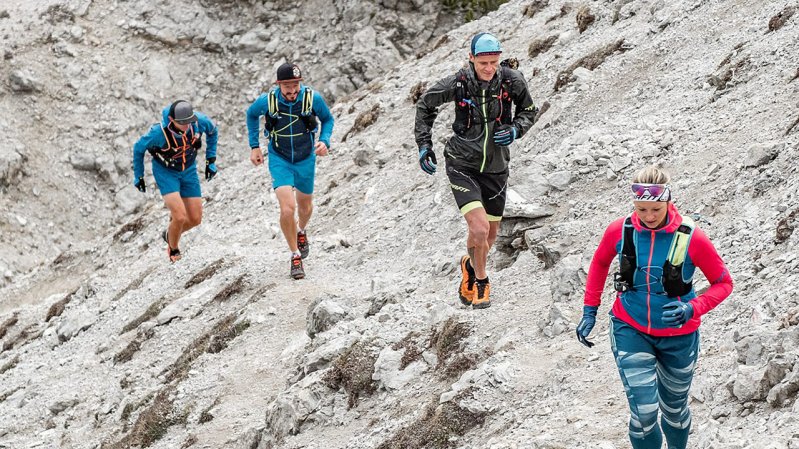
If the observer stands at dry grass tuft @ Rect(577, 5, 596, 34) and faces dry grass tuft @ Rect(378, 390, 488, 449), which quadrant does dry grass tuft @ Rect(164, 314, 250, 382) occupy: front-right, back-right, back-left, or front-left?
front-right

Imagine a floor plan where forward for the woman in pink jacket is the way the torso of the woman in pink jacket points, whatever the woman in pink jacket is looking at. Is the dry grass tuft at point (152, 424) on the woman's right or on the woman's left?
on the woman's right

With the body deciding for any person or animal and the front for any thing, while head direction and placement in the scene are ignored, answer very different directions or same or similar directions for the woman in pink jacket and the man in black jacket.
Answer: same or similar directions

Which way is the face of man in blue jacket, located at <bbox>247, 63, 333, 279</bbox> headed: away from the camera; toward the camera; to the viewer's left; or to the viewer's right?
toward the camera

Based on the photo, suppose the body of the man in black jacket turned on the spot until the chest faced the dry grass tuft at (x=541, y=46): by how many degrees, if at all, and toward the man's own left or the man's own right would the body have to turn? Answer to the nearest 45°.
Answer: approximately 180°

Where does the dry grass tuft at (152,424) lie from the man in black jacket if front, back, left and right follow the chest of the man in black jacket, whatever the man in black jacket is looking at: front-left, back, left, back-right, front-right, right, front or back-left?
right

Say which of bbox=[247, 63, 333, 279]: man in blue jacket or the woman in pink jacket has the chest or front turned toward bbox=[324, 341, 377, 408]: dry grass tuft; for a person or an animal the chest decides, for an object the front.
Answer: the man in blue jacket

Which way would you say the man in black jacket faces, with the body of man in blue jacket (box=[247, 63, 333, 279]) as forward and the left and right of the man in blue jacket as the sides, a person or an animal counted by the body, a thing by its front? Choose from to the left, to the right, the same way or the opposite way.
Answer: the same way

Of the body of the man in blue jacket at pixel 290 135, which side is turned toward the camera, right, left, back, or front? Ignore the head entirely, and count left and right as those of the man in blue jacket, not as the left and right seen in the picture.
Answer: front

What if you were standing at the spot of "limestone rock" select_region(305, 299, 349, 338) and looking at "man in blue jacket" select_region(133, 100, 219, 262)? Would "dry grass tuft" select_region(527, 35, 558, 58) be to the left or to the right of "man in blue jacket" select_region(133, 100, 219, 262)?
right

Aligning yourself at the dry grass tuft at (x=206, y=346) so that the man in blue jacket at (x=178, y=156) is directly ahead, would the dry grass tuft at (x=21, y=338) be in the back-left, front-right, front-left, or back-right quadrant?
front-left

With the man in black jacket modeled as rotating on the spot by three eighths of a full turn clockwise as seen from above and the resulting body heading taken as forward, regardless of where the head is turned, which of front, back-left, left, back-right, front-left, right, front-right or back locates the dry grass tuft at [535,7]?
front-right

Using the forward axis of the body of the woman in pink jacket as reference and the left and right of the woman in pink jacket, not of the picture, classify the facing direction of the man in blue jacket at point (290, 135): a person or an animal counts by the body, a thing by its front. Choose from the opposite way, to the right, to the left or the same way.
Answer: the same way

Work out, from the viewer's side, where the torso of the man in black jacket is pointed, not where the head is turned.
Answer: toward the camera

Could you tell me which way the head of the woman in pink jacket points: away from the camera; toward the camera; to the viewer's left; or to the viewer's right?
toward the camera

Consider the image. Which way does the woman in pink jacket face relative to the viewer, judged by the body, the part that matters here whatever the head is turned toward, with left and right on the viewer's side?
facing the viewer

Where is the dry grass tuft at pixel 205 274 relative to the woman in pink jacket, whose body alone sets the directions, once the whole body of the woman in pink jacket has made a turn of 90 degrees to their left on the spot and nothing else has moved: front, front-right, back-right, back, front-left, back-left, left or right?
back-left

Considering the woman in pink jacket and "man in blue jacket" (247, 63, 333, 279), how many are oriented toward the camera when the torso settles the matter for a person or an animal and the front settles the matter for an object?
2

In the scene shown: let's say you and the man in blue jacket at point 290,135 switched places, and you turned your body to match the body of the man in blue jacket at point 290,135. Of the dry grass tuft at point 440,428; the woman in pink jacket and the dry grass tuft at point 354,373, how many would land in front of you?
3
